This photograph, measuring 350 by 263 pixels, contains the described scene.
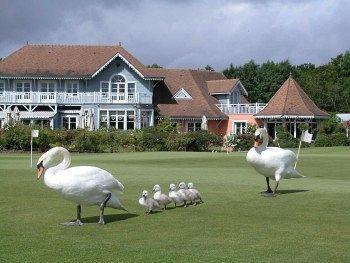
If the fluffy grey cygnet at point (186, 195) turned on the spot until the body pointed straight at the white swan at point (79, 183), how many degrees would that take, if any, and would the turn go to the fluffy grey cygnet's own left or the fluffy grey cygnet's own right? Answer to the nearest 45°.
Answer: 0° — it already faces it

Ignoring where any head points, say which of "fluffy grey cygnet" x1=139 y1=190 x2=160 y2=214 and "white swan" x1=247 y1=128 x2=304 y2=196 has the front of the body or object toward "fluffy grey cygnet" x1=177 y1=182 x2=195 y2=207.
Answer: "white swan" x1=247 y1=128 x2=304 y2=196

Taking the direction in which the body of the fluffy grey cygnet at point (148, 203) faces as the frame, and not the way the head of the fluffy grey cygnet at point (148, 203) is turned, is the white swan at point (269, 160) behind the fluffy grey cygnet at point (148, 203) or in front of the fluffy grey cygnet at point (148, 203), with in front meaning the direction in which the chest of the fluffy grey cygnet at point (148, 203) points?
behind

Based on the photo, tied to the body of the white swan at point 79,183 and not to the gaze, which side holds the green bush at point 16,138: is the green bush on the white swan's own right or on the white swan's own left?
on the white swan's own right

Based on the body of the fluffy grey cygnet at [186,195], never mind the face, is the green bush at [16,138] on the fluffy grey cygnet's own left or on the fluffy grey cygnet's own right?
on the fluffy grey cygnet's own right

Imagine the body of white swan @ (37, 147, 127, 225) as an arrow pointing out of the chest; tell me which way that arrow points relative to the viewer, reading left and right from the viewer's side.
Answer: facing to the left of the viewer

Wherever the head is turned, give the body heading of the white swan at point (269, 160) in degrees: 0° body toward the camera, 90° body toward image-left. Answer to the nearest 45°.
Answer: approximately 45°

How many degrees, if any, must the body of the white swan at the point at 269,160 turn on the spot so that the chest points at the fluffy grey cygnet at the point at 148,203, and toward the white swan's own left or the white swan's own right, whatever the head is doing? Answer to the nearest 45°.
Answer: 0° — it already faces it

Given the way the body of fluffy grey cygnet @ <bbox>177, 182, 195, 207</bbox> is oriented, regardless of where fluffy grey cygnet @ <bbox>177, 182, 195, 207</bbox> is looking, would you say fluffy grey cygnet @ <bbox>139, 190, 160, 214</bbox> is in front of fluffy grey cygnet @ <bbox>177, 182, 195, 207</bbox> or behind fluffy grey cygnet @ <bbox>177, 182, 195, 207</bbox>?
in front

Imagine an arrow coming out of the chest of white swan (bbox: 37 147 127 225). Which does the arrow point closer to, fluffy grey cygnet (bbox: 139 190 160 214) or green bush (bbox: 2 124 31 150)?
the green bush

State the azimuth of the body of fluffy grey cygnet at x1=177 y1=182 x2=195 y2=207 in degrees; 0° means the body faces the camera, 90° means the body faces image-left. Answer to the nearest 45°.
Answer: approximately 45°
